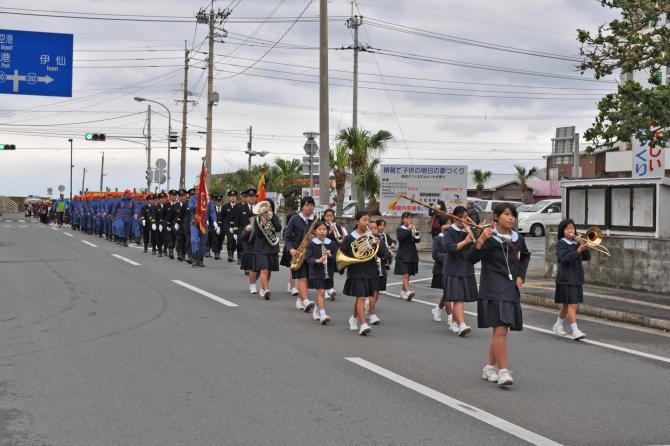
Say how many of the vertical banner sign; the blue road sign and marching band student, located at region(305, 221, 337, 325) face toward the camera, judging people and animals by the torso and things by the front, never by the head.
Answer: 3

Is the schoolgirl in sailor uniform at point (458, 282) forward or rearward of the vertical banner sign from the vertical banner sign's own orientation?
forward

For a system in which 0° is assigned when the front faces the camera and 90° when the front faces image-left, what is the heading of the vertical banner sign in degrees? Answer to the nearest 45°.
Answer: approximately 0°

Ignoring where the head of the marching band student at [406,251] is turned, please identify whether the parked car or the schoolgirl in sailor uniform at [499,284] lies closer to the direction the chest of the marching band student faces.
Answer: the schoolgirl in sailor uniform

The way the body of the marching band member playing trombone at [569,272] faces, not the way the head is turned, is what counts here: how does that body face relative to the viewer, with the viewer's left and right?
facing the viewer and to the right of the viewer

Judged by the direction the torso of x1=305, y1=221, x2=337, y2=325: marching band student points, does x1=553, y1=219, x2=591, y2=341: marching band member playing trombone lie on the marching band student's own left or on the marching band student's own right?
on the marching band student's own left

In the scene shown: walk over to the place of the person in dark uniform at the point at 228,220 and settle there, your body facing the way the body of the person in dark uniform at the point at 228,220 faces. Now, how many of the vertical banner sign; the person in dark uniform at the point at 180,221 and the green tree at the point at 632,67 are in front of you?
2

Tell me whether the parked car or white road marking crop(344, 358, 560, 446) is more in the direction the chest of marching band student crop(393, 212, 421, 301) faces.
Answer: the white road marking

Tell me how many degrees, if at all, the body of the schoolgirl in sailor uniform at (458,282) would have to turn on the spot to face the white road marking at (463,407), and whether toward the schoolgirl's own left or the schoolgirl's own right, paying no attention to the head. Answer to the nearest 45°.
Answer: approximately 45° to the schoolgirl's own right

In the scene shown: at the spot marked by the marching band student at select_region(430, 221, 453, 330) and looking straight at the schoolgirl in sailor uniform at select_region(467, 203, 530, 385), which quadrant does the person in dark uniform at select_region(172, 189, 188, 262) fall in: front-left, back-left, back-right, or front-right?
back-right
